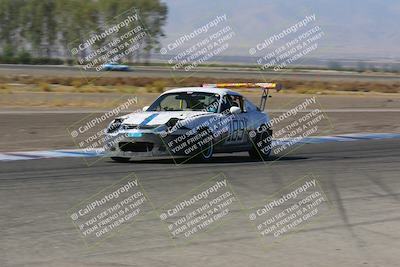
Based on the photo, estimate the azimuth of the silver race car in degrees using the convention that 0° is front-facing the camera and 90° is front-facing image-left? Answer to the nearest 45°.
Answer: approximately 45°
